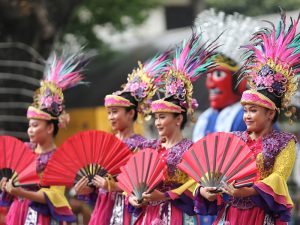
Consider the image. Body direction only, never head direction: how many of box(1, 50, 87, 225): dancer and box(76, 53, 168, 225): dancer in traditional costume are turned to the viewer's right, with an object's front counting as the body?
0

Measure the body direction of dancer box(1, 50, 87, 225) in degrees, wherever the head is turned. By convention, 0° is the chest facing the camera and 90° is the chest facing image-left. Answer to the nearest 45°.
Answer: approximately 45°

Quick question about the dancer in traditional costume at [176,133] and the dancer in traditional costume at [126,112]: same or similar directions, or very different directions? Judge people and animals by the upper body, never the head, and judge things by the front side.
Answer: same or similar directions

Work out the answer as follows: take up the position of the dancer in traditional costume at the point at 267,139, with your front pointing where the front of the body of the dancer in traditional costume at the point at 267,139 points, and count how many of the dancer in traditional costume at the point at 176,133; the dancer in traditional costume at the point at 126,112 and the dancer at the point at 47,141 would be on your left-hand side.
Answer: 0

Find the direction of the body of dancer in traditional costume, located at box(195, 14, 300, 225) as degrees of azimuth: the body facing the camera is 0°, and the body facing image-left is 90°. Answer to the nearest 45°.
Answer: approximately 45°

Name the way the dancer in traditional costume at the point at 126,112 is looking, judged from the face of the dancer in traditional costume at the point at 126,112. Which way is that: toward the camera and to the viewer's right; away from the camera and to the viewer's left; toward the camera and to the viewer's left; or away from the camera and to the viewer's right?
toward the camera and to the viewer's left

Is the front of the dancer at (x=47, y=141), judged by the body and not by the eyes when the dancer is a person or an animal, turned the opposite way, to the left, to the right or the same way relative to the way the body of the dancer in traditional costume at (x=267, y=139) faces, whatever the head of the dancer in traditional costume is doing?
the same way

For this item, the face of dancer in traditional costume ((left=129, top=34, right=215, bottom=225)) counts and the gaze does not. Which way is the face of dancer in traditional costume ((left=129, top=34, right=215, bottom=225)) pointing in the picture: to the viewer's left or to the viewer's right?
to the viewer's left

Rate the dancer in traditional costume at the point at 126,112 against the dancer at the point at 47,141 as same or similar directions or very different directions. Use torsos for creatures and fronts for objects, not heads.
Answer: same or similar directions

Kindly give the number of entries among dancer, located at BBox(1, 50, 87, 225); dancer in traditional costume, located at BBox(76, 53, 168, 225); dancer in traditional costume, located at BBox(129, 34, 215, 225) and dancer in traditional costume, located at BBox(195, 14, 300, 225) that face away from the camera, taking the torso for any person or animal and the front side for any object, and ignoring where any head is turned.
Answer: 0

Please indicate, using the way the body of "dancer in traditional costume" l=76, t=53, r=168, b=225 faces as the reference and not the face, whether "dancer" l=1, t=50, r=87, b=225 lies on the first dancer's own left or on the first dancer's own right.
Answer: on the first dancer's own right

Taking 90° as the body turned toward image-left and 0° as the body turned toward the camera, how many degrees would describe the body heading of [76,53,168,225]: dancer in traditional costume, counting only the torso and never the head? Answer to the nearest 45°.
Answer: approximately 45°

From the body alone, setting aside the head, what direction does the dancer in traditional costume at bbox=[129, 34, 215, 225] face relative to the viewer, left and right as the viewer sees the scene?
facing the viewer and to the left of the viewer

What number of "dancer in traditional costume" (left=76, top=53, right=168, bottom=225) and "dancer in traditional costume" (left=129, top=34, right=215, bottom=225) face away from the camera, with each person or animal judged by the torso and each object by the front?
0

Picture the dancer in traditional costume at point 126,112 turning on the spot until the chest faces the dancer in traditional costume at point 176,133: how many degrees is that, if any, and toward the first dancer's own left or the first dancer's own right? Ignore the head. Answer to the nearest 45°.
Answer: approximately 90° to the first dancer's own left

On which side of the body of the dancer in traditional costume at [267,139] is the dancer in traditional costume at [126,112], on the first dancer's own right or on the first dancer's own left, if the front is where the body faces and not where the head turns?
on the first dancer's own right

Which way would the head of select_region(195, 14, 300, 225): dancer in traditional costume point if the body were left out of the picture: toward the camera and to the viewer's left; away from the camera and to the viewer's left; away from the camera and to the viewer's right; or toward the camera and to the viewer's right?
toward the camera and to the viewer's left

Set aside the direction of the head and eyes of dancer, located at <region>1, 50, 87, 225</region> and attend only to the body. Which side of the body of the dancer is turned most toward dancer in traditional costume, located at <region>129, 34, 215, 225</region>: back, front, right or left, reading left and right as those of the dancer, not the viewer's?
left
